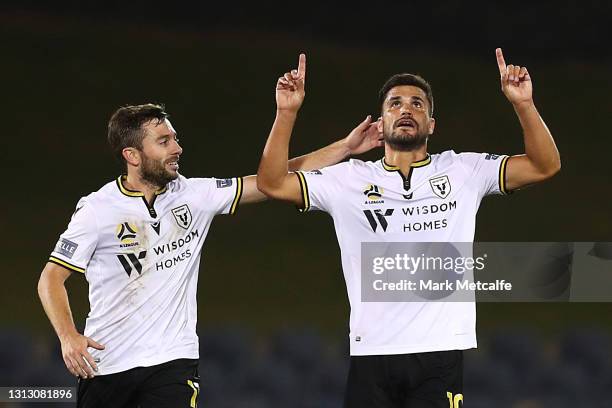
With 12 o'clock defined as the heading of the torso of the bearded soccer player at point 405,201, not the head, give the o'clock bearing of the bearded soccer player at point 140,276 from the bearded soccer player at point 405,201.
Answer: the bearded soccer player at point 140,276 is roughly at 3 o'clock from the bearded soccer player at point 405,201.

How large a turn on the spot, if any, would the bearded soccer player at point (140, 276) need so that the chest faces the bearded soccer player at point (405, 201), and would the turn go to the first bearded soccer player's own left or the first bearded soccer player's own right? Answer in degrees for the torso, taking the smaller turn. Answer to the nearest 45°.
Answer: approximately 45° to the first bearded soccer player's own left

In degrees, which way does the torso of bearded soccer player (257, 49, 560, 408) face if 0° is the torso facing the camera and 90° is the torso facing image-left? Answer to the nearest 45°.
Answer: approximately 0°

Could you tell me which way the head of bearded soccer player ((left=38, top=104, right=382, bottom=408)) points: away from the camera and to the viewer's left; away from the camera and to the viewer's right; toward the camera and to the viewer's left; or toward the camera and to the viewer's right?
toward the camera and to the viewer's right

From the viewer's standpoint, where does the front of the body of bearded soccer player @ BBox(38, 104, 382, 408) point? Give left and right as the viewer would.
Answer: facing the viewer and to the right of the viewer
